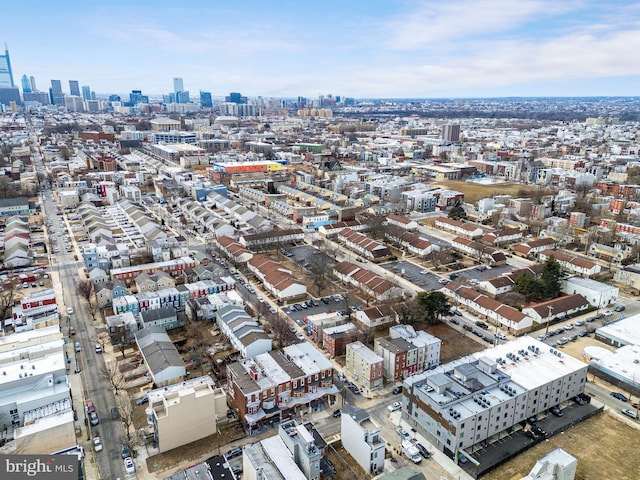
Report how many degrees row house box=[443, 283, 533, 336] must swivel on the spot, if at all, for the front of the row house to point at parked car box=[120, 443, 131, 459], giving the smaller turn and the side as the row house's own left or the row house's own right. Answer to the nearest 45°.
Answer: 0° — it already faces it

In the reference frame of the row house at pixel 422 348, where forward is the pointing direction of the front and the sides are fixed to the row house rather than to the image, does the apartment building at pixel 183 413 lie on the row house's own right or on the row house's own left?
on the row house's own right

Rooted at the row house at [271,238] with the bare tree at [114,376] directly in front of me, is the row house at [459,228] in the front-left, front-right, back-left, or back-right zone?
back-left

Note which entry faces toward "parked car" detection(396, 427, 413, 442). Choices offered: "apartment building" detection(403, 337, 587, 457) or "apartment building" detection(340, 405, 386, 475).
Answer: "apartment building" detection(403, 337, 587, 457)
